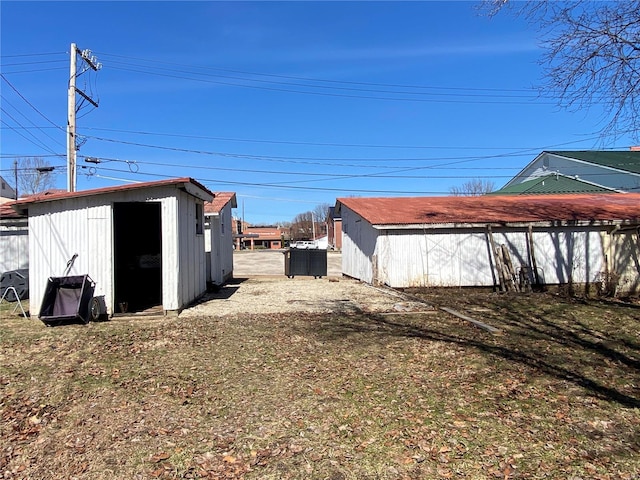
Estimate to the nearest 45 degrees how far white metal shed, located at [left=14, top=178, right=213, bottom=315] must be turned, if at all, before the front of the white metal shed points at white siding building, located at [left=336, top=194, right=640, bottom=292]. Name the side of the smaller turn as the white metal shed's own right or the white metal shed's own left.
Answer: approximately 90° to the white metal shed's own left

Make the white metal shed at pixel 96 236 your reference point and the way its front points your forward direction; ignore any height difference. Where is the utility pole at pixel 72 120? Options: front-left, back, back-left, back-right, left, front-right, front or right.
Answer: back

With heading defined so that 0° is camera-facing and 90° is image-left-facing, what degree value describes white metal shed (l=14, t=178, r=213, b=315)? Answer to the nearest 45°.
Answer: approximately 0°

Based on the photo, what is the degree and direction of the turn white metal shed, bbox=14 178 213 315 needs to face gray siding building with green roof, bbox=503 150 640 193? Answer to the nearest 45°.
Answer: approximately 90° to its left

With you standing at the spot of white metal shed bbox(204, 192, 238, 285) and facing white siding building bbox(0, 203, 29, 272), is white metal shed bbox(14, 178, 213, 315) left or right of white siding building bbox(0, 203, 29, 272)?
left

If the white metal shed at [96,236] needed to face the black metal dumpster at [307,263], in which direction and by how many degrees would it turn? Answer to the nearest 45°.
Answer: approximately 135° to its left

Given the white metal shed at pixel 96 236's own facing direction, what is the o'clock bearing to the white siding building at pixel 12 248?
The white siding building is roughly at 5 o'clock from the white metal shed.

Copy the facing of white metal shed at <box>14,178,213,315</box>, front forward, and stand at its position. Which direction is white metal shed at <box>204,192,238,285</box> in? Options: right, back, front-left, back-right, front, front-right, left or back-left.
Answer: back-left
